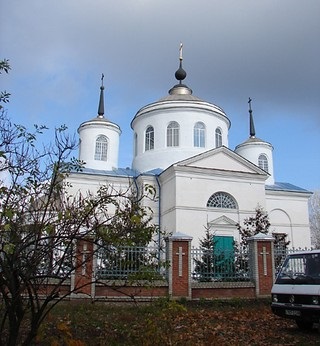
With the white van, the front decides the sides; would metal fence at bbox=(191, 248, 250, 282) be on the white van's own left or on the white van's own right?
on the white van's own right

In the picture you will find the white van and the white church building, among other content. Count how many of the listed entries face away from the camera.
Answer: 0

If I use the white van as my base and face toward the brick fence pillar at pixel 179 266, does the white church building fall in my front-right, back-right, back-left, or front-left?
front-right

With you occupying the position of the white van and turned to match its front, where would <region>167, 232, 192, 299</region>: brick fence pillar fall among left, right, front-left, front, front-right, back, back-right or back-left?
right

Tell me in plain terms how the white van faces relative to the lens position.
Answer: facing the viewer and to the left of the viewer

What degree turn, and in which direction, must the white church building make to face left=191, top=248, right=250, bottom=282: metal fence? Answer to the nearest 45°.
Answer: approximately 45° to its right

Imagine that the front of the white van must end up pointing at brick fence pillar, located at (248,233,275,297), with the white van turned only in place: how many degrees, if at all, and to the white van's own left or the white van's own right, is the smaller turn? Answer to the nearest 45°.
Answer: approximately 135° to the white van's own right

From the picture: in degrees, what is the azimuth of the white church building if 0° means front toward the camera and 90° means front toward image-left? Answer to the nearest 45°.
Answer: approximately 315°
